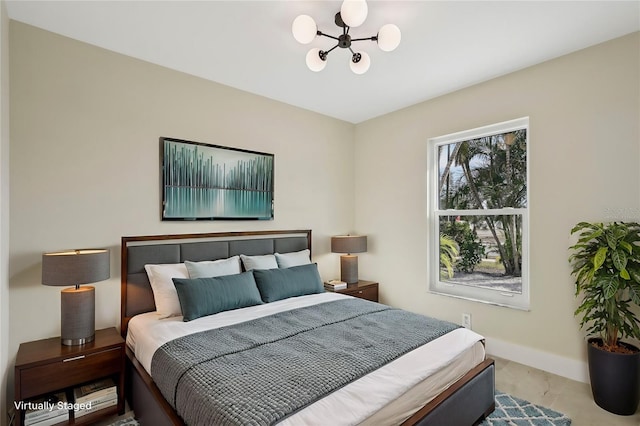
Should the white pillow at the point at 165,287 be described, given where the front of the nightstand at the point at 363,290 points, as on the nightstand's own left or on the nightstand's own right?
on the nightstand's own right

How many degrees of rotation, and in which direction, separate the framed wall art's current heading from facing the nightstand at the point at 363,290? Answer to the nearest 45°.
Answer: approximately 45° to its left

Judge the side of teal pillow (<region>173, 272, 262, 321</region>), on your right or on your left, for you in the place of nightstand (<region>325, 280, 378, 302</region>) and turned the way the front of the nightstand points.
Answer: on your right

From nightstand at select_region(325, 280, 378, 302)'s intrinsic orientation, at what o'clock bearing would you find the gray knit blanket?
The gray knit blanket is roughly at 2 o'clock from the nightstand.

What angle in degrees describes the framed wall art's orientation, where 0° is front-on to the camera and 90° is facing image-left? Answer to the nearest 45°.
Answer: approximately 315°

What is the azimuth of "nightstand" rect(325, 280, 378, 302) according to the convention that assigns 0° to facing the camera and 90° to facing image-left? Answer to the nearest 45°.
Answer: approximately 315°

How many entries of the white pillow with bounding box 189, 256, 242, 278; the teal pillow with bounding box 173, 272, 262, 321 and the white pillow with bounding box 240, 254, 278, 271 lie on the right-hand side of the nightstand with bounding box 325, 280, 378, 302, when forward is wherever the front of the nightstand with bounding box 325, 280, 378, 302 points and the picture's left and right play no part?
3

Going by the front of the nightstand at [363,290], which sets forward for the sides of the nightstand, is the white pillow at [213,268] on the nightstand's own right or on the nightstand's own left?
on the nightstand's own right

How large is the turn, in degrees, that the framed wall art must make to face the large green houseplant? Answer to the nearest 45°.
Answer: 0° — it already faces it
